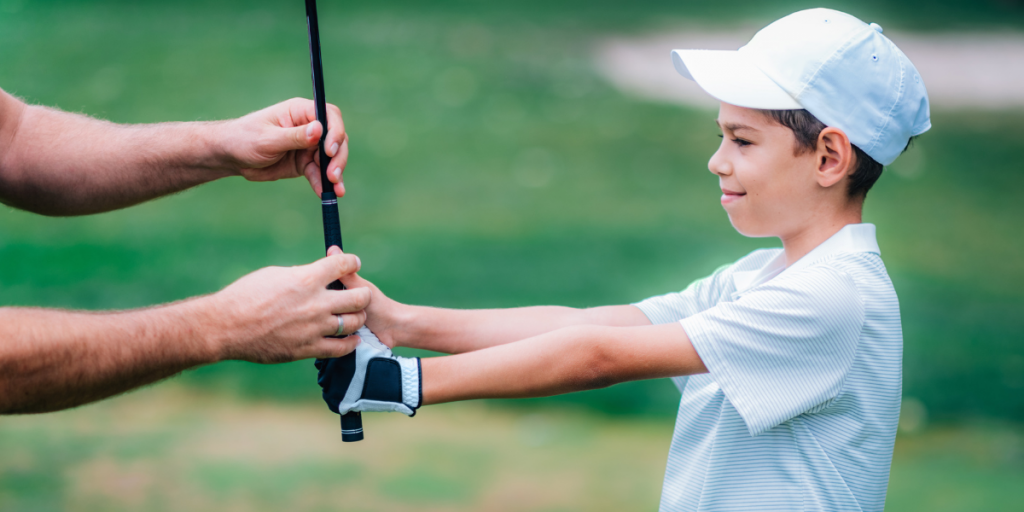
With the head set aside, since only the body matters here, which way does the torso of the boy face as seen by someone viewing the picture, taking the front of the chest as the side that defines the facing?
to the viewer's left

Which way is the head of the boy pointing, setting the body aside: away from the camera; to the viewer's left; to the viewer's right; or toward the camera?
to the viewer's left
